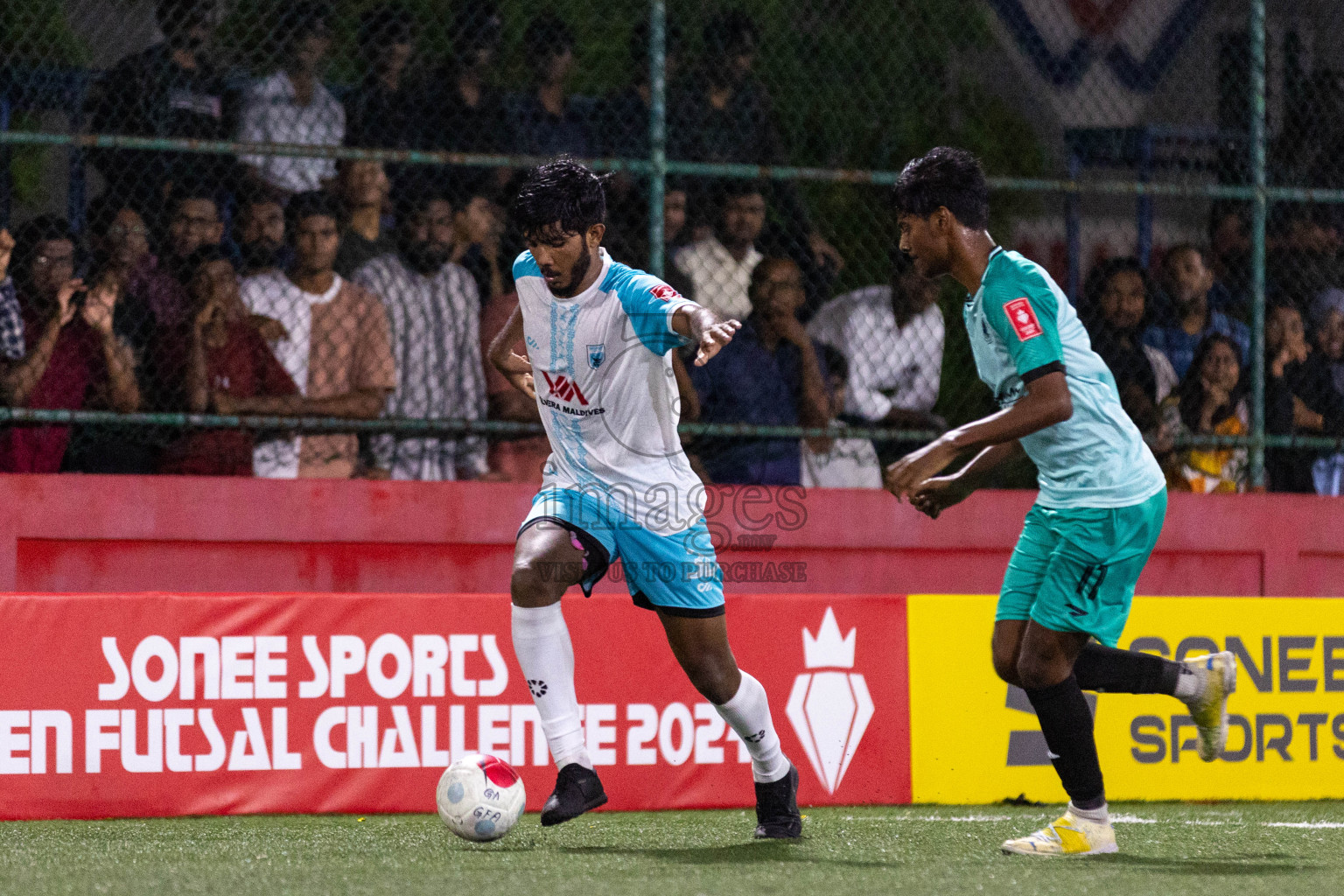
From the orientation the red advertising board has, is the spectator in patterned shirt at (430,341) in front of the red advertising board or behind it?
behind

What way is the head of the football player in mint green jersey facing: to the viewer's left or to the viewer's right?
to the viewer's left

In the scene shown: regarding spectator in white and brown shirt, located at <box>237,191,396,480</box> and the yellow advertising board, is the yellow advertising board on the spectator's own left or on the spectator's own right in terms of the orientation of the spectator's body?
on the spectator's own left

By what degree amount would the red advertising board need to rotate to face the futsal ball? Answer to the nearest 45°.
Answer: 0° — it already faces it

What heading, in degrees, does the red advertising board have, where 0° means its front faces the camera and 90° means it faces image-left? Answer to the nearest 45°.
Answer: approximately 0°

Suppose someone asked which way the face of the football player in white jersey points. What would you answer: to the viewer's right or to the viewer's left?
to the viewer's left

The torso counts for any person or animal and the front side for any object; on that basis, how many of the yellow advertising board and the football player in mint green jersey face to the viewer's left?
1

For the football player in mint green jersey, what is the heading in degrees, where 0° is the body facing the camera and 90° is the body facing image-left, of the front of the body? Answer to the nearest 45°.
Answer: approximately 90°

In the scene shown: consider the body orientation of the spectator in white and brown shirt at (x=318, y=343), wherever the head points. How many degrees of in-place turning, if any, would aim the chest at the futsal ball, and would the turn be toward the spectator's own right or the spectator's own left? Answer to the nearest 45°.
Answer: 0° — they already face it

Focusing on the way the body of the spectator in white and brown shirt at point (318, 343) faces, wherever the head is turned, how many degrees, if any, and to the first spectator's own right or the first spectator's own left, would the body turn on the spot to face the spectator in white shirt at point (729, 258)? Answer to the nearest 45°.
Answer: approximately 90° to the first spectator's own left

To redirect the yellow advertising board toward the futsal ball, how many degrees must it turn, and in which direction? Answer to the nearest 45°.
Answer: approximately 45° to its right
